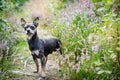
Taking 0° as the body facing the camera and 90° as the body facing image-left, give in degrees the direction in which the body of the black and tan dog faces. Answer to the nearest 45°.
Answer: approximately 45°
